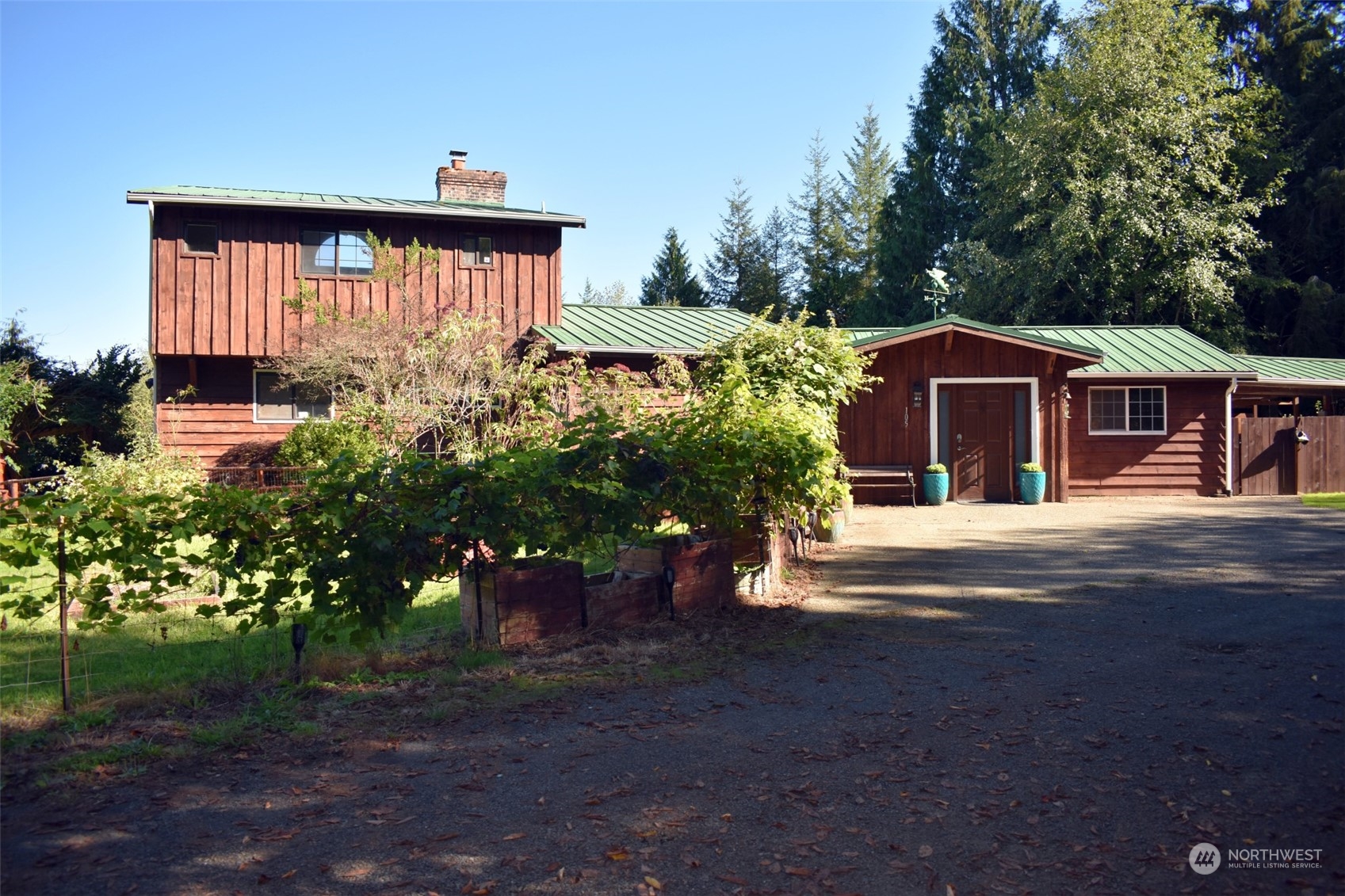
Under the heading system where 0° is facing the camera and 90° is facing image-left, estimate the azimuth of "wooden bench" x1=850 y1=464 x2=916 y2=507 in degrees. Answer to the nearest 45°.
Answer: approximately 0°

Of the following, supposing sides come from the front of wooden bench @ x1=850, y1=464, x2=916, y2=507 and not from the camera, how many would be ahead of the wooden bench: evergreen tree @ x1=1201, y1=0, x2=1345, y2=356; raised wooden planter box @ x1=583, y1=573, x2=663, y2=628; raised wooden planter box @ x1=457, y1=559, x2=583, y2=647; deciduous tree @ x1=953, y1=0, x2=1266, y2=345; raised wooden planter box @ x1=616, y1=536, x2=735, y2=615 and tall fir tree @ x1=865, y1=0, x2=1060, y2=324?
3

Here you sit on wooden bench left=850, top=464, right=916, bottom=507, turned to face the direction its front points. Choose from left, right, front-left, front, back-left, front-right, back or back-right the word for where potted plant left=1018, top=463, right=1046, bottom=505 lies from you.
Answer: left

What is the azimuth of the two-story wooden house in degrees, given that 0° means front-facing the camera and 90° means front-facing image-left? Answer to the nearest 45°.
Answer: approximately 0°

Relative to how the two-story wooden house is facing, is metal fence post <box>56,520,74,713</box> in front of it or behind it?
in front

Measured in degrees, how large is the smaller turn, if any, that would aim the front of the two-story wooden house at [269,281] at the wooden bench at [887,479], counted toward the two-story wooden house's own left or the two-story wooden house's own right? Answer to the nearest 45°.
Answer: approximately 45° to the two-story wooden house's own left

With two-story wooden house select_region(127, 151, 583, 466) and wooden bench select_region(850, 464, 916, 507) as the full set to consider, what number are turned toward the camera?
2

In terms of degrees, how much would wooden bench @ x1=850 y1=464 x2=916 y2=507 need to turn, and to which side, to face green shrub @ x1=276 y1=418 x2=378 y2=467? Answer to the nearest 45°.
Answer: approximately 90° to its right

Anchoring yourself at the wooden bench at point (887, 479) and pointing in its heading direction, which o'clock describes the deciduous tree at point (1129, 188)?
The deciduous tree is roughly at 7 o'clock from the wooden bench.

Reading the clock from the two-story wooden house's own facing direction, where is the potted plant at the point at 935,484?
The potted plant is roughly at 10 o'clock from the two-story wooden house.

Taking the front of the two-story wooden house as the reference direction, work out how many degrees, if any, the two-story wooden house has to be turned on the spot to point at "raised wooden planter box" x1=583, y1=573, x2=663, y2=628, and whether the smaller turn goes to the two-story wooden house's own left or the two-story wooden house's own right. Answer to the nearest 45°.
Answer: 0° — it already faces it

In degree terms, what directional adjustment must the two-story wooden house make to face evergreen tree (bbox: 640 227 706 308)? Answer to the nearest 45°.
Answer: approximately 135° to its left

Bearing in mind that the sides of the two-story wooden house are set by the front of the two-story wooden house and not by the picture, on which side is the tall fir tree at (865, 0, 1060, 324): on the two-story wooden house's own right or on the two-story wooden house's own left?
on the two-story wooden house's own left
